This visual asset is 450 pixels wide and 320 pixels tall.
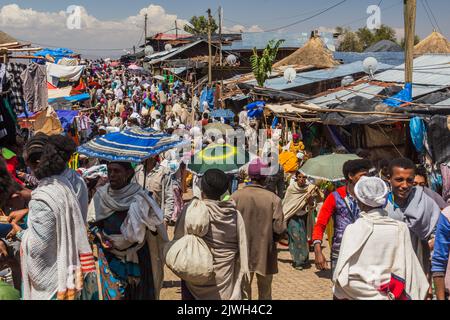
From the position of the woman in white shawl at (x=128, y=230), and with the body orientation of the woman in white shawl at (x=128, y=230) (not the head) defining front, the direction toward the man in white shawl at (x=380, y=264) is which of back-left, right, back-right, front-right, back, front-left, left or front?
left

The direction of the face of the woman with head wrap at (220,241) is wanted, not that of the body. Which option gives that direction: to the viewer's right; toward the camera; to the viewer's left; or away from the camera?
away from the camera

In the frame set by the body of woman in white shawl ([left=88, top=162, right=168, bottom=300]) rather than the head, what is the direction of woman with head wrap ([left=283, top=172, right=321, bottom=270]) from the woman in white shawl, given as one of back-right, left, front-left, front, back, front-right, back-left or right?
back

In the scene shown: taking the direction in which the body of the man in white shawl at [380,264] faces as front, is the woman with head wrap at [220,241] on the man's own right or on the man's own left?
on the man's own left

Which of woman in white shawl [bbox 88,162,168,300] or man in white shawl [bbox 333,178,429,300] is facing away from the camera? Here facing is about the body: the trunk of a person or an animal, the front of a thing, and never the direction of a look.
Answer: man in white shawl [bbox 333,178,429,300]

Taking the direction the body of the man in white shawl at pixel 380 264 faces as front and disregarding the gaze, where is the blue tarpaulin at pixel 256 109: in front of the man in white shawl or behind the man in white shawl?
in front

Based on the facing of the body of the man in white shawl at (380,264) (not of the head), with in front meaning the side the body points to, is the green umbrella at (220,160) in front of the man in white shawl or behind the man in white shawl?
in front

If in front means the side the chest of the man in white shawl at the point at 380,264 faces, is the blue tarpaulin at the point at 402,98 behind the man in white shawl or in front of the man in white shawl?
in front

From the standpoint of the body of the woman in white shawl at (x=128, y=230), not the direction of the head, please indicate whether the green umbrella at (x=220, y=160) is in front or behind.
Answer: behind

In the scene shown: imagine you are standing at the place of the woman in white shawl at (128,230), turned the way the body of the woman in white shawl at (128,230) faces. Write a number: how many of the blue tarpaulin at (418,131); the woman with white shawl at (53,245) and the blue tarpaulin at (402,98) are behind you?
2

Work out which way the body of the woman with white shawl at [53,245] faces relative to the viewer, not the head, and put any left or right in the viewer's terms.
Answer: facing away from the viewer and to the left of the viewer

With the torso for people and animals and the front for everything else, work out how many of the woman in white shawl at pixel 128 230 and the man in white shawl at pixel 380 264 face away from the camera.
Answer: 1

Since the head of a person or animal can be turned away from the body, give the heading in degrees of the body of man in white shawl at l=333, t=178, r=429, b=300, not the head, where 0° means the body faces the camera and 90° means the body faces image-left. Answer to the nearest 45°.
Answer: approximately 180°
